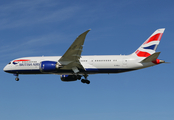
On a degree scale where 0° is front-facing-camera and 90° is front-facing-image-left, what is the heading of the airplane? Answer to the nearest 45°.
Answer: approximately 90°
